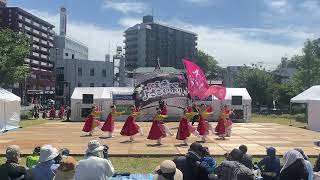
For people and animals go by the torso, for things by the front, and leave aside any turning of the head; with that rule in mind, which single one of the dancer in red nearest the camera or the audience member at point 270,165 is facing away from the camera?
the audience member

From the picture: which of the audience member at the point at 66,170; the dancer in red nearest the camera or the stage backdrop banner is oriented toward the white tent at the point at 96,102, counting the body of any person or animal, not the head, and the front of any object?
the audience member

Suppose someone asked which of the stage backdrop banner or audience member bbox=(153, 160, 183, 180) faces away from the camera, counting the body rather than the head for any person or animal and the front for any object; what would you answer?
the audience member

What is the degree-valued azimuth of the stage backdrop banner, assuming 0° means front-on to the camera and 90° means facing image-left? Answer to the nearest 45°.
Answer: approximately 0°

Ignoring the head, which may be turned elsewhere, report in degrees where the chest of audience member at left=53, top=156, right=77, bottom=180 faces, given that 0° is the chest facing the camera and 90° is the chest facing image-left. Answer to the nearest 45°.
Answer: approximately 180°

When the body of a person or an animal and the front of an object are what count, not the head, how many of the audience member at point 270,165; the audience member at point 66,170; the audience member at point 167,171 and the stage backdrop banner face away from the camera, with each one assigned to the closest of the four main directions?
3

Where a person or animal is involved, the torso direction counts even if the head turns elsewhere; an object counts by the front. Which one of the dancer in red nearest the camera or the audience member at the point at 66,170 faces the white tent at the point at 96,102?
the audience member

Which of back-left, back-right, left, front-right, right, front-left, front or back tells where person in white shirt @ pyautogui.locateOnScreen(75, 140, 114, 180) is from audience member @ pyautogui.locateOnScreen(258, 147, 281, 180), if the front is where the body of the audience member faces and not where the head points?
back-left

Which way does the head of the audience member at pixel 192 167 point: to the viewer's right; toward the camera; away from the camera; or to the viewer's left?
away from the camera

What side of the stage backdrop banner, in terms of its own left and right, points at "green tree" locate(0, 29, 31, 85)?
right

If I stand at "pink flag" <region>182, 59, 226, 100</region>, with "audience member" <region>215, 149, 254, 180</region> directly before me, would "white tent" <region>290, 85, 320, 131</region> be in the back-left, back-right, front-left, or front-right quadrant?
back-left

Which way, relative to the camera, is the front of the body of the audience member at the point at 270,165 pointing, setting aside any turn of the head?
away from the camera
